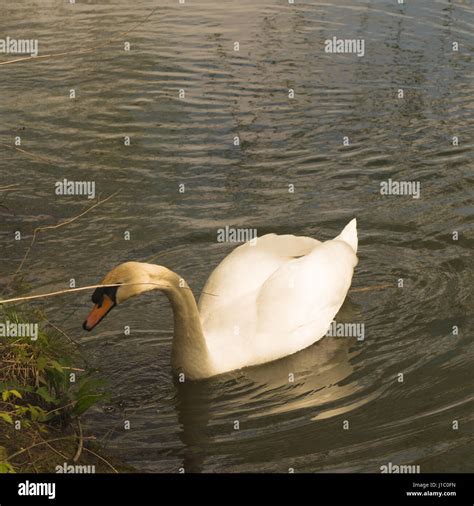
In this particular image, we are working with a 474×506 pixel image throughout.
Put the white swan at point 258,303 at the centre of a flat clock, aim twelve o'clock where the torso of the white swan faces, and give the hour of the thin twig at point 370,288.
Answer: The thin twig is roughly at 6 o'clock from the white swan.

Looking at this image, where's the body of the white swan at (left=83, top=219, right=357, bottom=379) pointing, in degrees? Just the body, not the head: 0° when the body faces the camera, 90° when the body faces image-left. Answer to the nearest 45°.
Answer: approximately 45°

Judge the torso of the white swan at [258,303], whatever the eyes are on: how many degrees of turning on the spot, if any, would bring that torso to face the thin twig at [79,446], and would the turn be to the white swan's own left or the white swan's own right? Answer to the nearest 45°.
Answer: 0° — it already faces it
